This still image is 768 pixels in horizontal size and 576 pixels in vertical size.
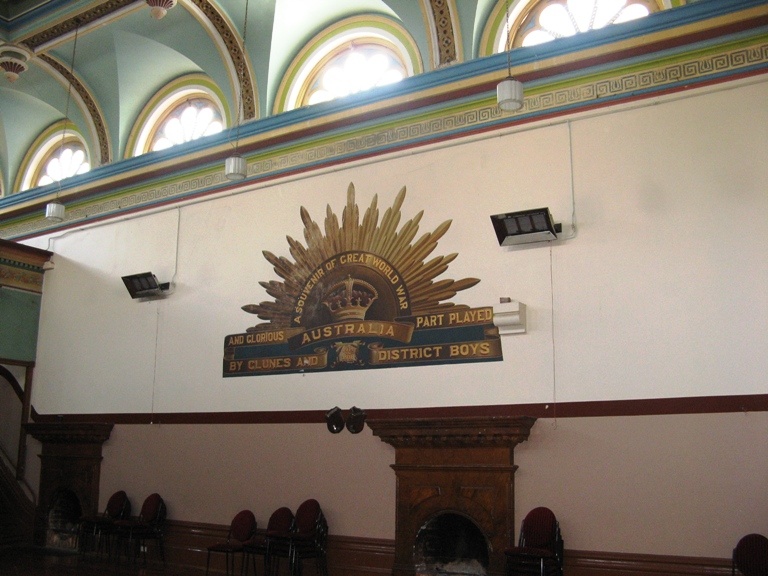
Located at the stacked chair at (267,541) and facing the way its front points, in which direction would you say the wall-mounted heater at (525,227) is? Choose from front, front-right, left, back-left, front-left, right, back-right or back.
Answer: left

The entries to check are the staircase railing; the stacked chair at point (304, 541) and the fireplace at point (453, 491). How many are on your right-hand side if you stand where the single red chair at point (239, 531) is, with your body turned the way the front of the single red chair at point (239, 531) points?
1

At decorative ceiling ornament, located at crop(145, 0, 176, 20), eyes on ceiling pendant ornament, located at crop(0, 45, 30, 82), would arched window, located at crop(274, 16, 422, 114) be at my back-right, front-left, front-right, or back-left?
back-right

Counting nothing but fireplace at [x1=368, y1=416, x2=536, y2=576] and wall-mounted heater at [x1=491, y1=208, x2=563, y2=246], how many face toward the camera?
2

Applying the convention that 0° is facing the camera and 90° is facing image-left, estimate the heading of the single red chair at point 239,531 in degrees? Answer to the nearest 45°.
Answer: approximately 45°

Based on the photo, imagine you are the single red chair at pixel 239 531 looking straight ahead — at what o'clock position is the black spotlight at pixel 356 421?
The black spotlight is roughly at 9 o'clock from the single red chair.

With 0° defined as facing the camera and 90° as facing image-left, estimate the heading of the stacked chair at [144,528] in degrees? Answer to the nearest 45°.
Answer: approximately 45°

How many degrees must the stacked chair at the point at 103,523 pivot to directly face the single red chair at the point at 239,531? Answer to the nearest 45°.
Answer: approximately 90° to its left

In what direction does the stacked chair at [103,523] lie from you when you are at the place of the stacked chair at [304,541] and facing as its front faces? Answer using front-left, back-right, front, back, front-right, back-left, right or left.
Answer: right
